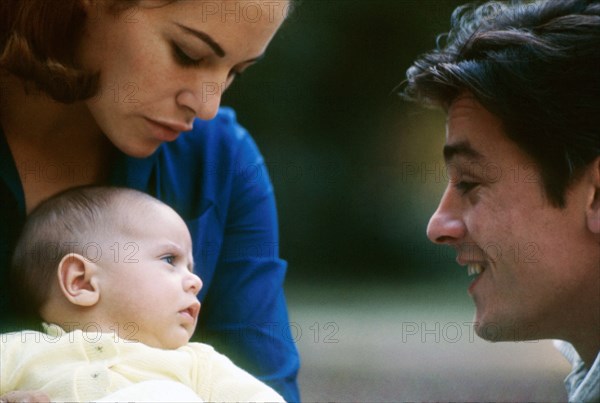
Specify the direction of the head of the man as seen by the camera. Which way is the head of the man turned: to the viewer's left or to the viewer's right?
to the viewer's left

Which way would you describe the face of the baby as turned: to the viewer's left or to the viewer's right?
to the viewer's right

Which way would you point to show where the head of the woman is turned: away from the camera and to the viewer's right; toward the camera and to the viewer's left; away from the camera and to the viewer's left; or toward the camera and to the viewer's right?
toward the camera and to the viewer's right

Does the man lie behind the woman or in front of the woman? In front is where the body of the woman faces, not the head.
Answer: in front
